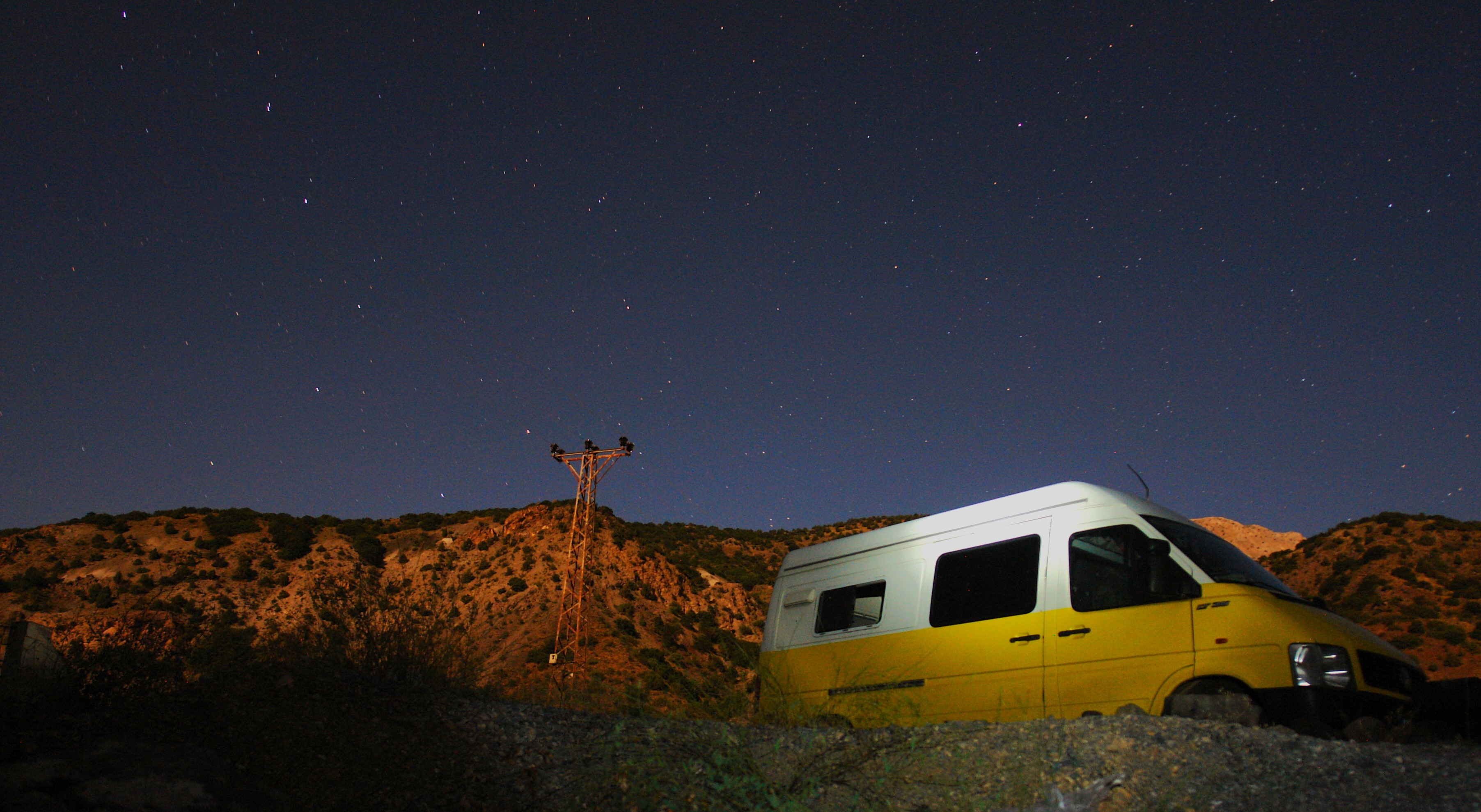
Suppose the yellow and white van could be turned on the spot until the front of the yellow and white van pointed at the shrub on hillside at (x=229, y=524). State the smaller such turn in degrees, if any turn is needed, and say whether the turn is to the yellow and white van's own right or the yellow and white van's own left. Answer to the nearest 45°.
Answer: approximately 180°

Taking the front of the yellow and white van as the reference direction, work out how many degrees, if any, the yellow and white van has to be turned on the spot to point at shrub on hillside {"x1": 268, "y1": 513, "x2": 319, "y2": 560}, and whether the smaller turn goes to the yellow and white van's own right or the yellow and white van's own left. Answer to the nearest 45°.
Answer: approximately 180°

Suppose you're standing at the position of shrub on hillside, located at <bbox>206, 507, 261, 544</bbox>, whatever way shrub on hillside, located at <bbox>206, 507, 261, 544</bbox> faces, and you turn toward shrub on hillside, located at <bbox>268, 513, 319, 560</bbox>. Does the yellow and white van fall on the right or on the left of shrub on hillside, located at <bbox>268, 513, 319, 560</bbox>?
right

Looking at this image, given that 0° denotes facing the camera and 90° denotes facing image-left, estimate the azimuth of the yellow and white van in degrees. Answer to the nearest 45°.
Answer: approximately 315°
